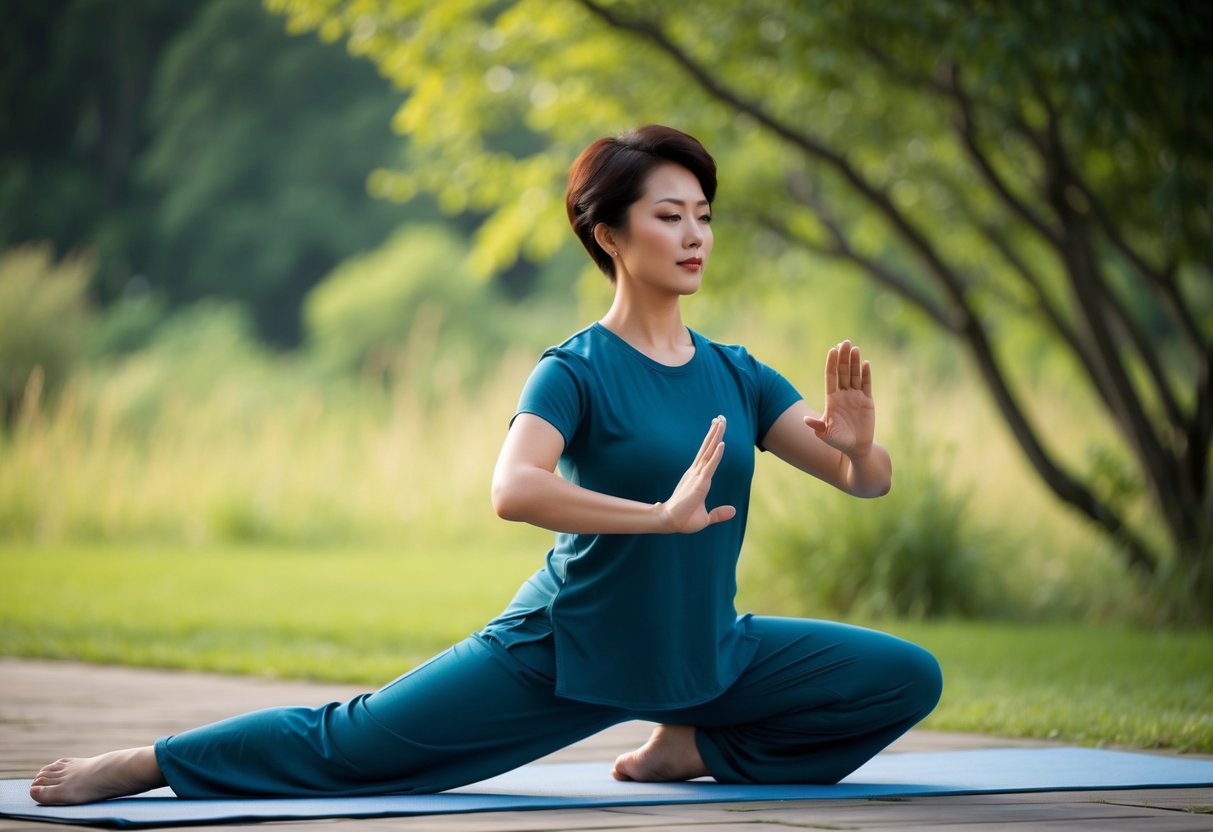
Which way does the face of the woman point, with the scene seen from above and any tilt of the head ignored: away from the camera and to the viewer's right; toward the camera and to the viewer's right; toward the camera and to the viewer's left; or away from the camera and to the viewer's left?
toward the camera and to the viewer's right

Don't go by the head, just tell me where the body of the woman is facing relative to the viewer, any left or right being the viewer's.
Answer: facing the viewer and to the right of the viewer

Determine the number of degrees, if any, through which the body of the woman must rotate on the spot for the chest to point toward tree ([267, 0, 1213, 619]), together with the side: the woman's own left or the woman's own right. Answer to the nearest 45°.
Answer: approximately 135° to the woman's own left

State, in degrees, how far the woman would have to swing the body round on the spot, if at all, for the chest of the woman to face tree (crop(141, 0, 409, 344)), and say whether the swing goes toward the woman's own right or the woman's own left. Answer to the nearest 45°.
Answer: approximately 135° to the woman's own left

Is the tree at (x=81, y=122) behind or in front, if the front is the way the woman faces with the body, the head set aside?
behind

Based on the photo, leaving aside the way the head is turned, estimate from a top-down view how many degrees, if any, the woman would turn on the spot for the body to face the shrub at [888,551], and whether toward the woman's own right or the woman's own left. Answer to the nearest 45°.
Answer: approximately 135° to the woman's own left
